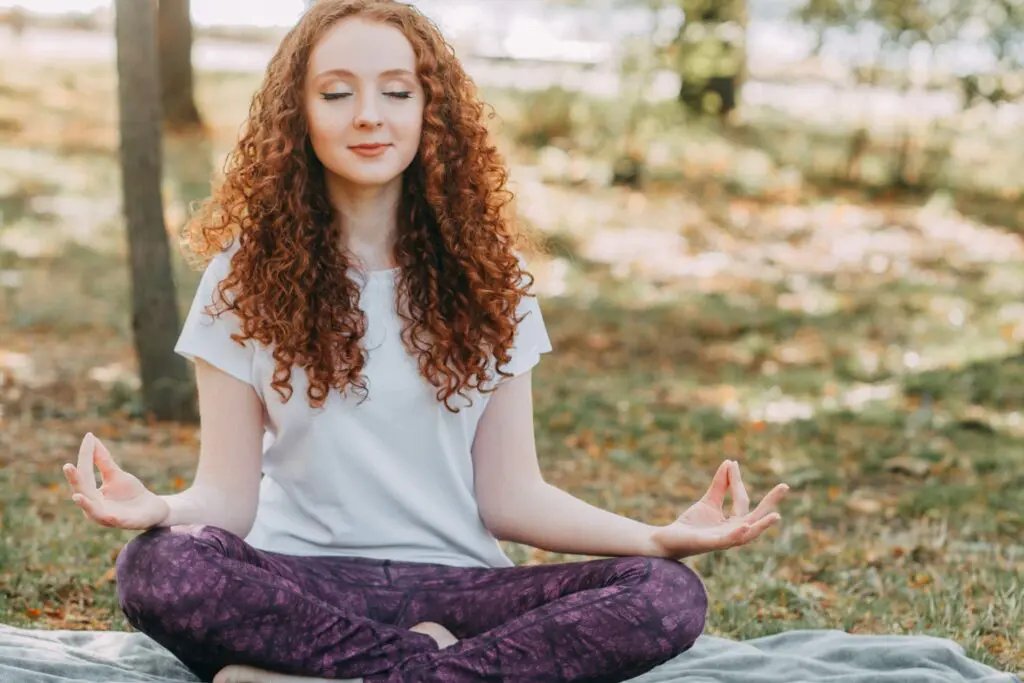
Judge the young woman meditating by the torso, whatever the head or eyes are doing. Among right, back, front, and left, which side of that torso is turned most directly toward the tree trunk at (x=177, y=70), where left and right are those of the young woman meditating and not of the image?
back

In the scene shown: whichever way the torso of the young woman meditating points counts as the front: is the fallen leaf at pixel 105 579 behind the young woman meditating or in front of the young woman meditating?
behind

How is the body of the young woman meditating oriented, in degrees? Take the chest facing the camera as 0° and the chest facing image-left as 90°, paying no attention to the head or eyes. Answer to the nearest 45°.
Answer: approximately 0°

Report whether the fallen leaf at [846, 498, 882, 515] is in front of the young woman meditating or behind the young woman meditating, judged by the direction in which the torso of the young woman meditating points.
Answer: behind

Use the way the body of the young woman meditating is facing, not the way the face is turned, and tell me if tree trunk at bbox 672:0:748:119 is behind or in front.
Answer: behind

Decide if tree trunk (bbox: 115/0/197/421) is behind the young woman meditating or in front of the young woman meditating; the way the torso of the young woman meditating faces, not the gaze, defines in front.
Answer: behind

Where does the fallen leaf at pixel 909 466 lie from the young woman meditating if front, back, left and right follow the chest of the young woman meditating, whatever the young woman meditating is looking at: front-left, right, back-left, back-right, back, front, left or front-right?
back-left
